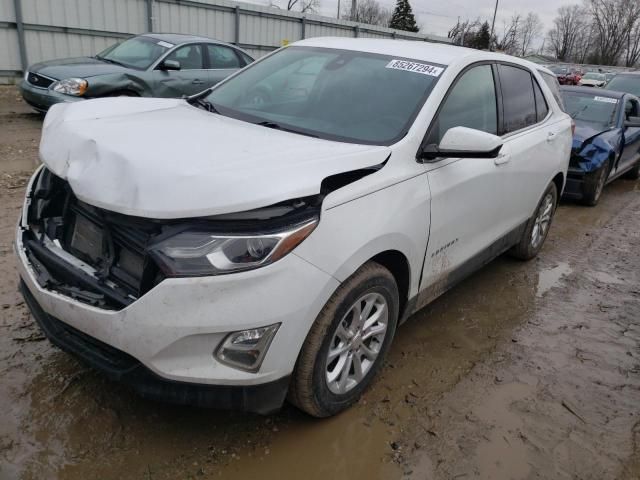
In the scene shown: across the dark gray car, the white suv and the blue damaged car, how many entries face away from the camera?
0

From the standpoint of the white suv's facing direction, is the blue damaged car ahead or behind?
behind

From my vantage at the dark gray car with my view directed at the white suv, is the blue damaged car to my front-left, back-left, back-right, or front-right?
front-left

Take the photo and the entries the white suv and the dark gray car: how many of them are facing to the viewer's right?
0

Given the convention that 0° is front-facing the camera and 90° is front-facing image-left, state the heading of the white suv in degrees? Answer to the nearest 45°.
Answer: approximately 45°

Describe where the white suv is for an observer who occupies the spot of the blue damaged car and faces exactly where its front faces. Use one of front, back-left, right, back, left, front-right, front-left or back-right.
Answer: front-left

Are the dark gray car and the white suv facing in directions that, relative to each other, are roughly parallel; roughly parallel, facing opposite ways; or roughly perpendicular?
roughly parallel

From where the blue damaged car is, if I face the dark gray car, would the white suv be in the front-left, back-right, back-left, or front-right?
front-left

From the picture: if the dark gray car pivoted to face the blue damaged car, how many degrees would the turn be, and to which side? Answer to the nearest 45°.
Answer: approximately 90° to its left

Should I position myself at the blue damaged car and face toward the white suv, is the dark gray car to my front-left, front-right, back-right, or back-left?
front-right

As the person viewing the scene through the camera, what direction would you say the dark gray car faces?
facing the viewer and to the left of the viewer

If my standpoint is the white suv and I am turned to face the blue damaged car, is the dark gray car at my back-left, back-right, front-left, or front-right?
front-left

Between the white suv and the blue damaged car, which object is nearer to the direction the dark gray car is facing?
the white suv

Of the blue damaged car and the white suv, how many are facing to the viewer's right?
0

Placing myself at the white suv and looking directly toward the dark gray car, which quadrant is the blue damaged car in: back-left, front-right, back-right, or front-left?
front-right

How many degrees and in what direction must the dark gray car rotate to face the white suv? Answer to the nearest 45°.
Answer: approximately 45° to its left
